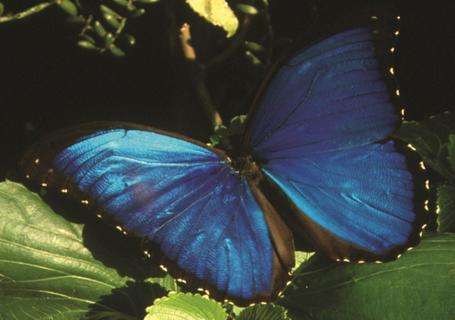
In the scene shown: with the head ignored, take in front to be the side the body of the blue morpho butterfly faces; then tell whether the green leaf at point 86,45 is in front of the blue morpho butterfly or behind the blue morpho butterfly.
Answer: in front

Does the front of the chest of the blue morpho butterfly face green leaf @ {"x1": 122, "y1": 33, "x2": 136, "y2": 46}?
yes

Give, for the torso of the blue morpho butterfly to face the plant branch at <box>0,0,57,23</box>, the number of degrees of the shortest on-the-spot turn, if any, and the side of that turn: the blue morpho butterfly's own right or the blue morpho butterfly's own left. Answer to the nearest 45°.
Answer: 0° — it already faces it

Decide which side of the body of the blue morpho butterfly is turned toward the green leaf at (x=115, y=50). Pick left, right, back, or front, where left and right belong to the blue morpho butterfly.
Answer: front

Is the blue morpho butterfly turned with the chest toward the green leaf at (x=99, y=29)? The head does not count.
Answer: yes

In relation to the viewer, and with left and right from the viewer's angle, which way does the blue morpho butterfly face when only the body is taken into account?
facing away from the viewer and to the left of the viewer
